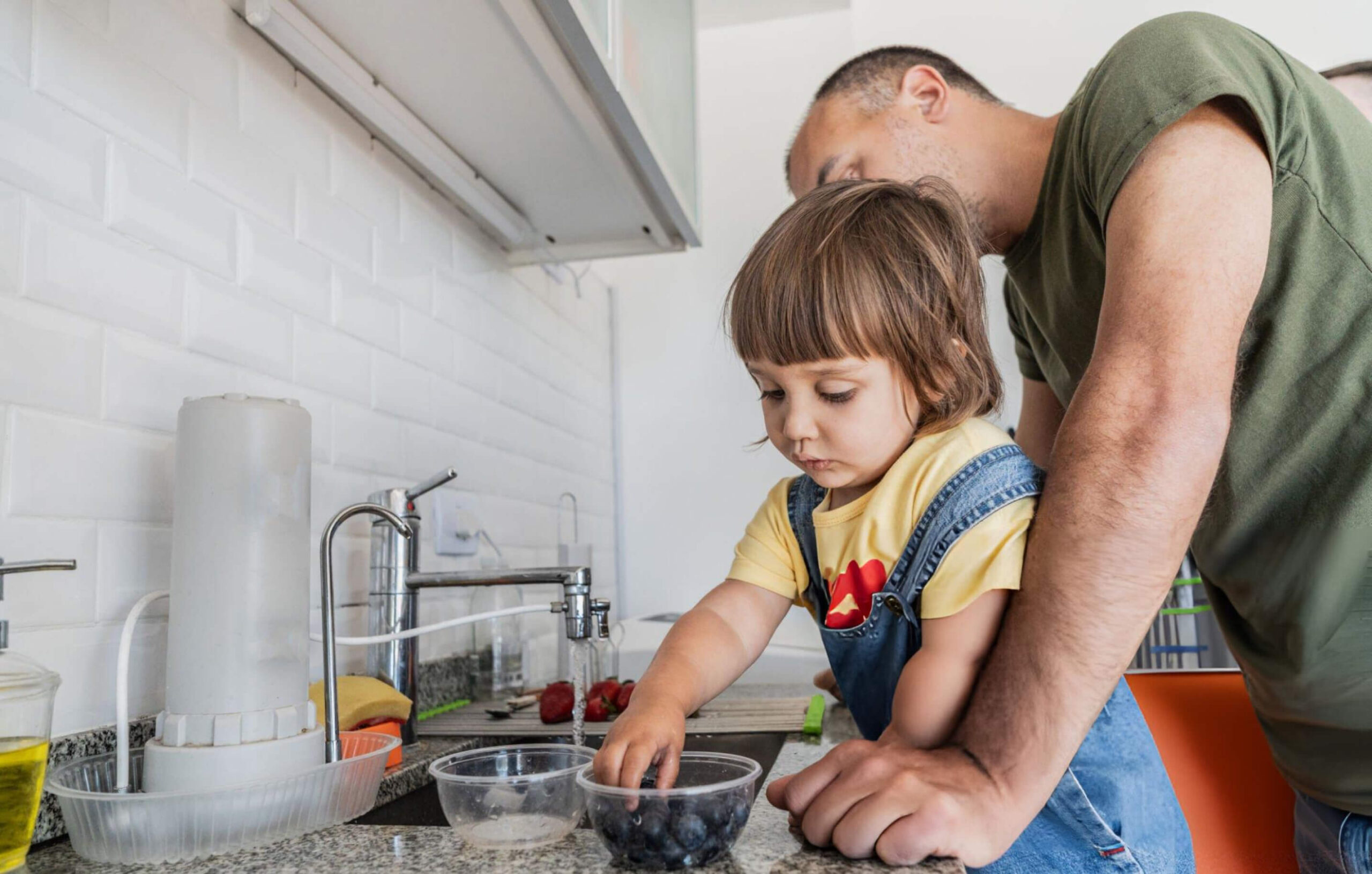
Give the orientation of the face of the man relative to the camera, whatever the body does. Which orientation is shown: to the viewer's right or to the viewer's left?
to the viewer's left

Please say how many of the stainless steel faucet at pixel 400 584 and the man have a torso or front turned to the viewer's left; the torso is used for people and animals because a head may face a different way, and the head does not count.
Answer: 1

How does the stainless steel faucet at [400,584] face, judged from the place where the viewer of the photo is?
facing to the right of the viewer

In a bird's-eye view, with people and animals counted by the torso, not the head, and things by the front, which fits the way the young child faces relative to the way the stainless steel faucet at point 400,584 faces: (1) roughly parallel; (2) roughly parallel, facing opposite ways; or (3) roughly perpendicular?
roughly parallel, facing opposite ways

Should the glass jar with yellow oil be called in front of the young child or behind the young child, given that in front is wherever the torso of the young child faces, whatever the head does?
in front

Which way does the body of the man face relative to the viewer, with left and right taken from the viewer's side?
facing to the left of the viewer

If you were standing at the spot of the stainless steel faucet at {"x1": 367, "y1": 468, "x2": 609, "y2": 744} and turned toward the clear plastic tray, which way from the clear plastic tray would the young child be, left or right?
left

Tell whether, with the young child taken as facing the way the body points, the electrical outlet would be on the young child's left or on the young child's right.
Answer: on the young child's right

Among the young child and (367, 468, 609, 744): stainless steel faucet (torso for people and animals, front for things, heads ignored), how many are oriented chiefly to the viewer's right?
1

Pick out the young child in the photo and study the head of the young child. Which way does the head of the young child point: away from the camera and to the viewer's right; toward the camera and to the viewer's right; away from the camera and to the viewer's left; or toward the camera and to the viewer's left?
toward the camera and to the viewer's left
